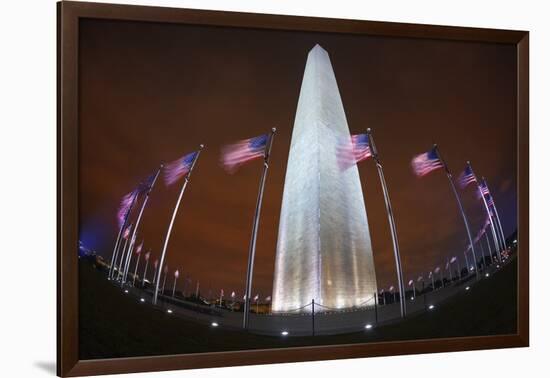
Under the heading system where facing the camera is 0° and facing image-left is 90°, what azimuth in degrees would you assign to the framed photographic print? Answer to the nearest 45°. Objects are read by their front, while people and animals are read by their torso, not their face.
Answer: approximately 315°
